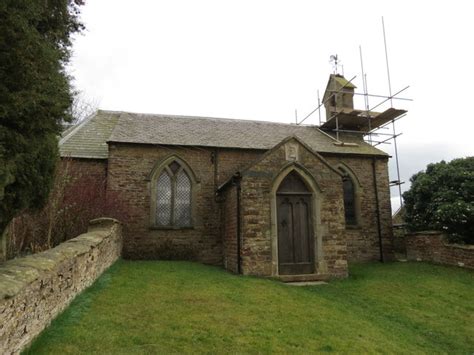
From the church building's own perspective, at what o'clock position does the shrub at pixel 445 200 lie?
The shrub is roughly at 9 o'clock from the church building.

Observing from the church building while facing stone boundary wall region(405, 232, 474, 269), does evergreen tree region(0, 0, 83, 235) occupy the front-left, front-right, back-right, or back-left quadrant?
back-right

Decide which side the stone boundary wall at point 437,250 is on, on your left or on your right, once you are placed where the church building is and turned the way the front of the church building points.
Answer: on your left

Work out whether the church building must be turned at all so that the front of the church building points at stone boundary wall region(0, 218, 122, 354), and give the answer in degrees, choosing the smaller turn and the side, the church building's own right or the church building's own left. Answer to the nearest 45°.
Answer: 0° — it already faces it

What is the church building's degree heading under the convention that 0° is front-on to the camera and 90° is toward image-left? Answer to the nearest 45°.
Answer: approximately 0°
